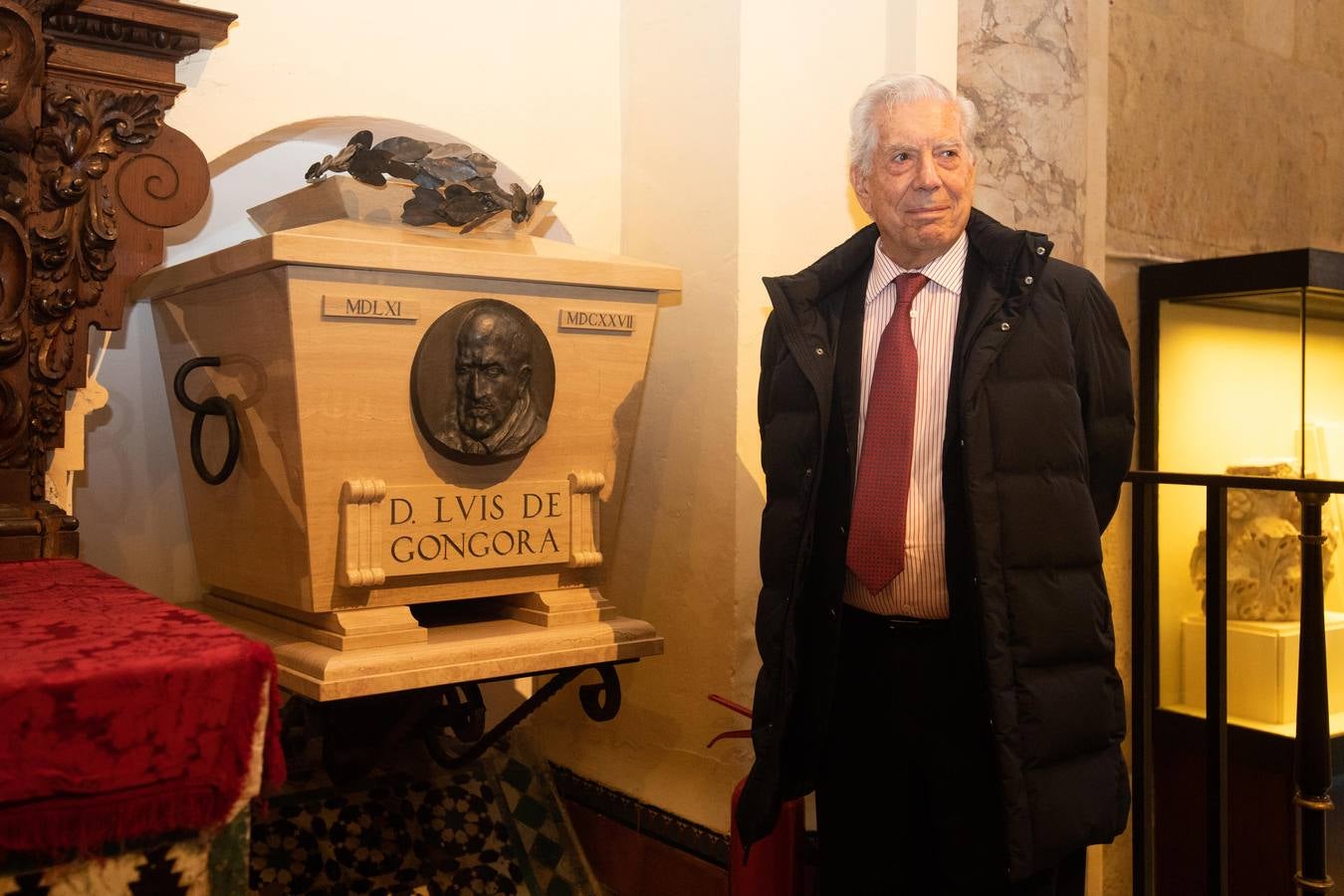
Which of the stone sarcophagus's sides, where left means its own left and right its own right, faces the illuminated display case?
left

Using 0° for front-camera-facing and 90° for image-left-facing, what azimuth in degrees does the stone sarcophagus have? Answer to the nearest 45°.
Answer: approximately 315°

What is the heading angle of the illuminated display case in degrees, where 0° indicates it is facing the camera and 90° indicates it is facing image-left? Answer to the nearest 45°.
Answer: approximately 45°

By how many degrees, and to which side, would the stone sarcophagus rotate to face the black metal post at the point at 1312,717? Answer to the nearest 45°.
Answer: approximately 45° to its left

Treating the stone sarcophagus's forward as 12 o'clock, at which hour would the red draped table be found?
The red draped table is roughly at 2 o'clock from the stone sarcophagus.
